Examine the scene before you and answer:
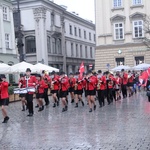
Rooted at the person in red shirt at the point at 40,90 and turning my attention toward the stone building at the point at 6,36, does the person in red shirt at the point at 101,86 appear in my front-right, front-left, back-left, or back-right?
back-right

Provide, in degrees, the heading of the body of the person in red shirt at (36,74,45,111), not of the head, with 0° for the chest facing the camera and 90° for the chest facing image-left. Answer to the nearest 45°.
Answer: approximately 45°

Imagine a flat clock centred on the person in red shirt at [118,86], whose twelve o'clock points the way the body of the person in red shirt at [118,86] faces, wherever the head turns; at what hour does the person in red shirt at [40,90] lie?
the person in red shirt at [40,90] is roughly at 12 o'clock from the person in red shirt at [118,86].

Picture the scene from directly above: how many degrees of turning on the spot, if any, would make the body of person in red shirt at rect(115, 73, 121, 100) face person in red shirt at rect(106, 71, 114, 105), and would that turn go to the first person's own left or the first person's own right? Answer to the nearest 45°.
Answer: approximately 45° to the first person's own left

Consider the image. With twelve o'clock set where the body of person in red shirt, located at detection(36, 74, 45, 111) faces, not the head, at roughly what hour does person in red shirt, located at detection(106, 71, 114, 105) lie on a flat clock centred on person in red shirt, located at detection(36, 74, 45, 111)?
person in red shirt, located at detection(106, 71, 114, 105) is roughly at 7 o'clock from person in red shirt, located at detection(36, 74, 45, 111).

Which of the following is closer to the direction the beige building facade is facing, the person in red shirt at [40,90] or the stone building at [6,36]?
the person in red shirt

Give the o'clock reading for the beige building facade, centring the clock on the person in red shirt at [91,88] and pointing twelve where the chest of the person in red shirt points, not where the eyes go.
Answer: The beige building facade is roughly at 5 o'clock from the person in red shirt.

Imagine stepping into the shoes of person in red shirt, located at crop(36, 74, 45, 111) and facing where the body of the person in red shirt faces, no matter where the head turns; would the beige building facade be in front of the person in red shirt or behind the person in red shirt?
behind

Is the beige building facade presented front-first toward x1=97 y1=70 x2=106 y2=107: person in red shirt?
yes

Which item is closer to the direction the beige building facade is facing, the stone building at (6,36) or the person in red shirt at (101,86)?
the person in red shirt
